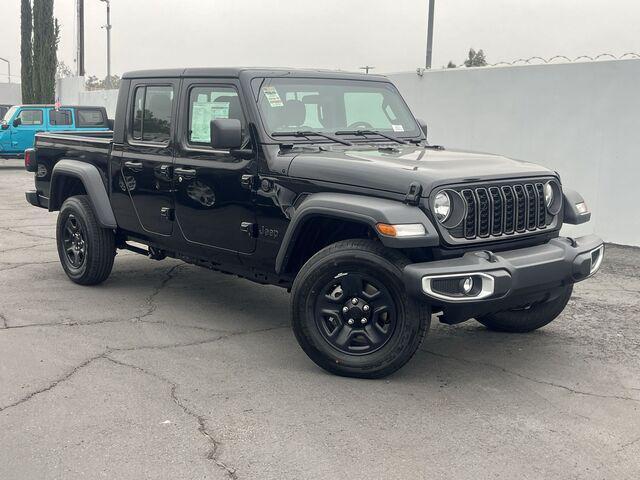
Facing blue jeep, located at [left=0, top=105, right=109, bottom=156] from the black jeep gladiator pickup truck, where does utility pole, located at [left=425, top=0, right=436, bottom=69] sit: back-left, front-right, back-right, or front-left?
front-right

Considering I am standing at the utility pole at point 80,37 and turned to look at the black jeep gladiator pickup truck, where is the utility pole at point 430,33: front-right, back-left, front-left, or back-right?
front-left

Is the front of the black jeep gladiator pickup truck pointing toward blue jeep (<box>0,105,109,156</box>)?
no

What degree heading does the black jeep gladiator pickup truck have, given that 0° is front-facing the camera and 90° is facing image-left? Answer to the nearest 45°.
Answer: approximately 315°

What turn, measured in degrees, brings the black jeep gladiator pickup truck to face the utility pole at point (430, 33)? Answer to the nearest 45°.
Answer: approximately 135° to its left

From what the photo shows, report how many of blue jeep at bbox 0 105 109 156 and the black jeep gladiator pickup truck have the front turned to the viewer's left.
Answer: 1

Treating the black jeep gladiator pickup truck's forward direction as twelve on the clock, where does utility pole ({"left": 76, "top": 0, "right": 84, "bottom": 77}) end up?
The utility pole is roughly at 7 o'clock from the black jeep gladiator pickup truck.

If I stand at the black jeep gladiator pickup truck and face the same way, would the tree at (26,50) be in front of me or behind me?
behind

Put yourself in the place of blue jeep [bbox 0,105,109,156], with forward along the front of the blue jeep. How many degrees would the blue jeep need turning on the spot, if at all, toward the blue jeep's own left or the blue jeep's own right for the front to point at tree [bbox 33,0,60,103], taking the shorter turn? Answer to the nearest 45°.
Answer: approximately 90° to the blue jeep's own right

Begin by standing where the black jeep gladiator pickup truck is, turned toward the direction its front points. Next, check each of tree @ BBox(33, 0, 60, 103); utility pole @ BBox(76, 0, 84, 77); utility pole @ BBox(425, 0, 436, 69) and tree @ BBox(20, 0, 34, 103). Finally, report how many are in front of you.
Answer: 0

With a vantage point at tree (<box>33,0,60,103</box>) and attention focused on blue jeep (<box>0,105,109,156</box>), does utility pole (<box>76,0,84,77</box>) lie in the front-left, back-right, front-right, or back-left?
back-left

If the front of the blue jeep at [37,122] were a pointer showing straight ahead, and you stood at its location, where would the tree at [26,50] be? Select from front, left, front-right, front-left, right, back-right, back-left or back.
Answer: right

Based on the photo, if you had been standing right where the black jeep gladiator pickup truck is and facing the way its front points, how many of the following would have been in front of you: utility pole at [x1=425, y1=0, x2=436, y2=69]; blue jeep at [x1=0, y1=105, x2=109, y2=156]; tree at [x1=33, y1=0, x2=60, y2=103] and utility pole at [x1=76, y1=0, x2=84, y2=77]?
0

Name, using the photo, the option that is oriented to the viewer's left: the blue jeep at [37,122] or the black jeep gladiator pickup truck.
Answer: the blue jeep

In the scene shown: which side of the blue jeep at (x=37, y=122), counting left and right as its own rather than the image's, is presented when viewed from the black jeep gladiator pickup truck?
left

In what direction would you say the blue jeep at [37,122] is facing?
to the viewer's left
